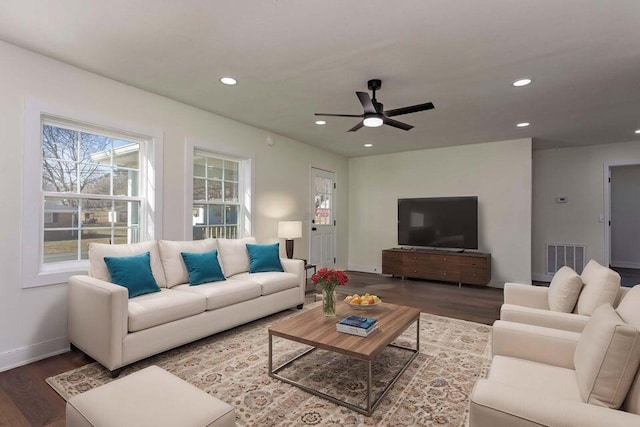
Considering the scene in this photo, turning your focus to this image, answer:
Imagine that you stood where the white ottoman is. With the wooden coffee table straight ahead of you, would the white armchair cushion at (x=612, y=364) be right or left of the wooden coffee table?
right

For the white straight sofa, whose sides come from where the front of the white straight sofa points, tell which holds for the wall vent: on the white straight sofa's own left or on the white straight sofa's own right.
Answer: on the white straight sofa's own left

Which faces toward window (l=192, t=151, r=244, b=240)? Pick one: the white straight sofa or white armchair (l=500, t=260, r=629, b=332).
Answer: the white armchair

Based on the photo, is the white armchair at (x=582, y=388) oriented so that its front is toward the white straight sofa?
yes

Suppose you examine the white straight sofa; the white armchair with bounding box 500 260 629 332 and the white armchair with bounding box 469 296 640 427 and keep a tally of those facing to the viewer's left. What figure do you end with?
2

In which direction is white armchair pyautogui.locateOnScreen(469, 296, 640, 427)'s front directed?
to the viewer's left

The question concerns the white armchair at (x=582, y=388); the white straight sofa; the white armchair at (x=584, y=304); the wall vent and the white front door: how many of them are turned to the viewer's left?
2

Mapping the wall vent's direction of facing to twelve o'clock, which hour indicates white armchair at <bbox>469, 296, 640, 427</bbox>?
The white armchair is roughly at 12 o'clock from the wall vent.

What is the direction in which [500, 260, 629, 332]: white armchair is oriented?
to the viewer's left
